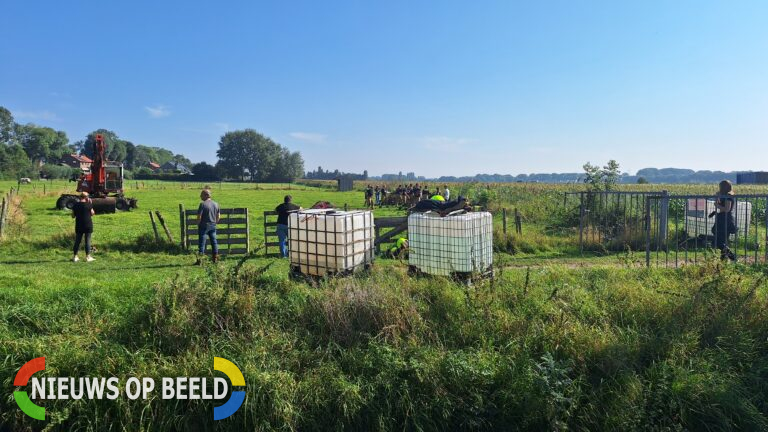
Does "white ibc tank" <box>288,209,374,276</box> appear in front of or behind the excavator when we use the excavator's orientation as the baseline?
in front

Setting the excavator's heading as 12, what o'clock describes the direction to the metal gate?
The metal gate is roughly at 11 o'clock from the excavator.

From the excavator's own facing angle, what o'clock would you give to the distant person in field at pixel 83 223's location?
The distant person in field is roughly at 12 o'clock from the excavator.

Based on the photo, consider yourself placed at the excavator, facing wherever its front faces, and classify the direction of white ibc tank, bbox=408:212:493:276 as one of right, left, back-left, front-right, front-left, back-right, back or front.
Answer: front

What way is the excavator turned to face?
toward the camera

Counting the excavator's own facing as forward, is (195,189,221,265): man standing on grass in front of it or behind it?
in front

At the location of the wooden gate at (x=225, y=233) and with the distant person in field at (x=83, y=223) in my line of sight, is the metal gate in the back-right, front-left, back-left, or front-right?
back-left

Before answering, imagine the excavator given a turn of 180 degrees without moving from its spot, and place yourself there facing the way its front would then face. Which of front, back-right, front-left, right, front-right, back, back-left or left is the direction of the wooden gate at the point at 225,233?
back

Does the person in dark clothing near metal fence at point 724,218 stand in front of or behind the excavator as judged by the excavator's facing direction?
in front
